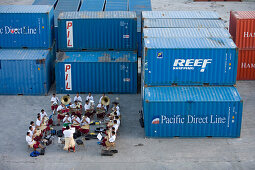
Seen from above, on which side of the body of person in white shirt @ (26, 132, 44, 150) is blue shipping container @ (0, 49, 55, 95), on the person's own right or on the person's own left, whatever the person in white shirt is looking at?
on the person's own left

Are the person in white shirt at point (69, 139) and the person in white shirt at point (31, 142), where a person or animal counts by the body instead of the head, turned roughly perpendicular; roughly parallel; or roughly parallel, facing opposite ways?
roughly perpendicular

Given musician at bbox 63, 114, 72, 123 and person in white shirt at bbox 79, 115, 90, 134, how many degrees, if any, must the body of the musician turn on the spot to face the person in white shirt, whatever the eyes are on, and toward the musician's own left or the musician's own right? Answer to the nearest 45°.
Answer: approximately 45° to the musician's own left

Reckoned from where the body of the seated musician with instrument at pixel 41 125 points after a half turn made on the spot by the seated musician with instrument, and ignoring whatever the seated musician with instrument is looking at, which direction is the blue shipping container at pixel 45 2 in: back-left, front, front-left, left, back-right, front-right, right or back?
front-right

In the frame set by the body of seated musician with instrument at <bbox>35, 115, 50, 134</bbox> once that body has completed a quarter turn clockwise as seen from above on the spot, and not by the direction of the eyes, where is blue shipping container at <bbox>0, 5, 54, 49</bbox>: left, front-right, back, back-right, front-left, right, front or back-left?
back-right

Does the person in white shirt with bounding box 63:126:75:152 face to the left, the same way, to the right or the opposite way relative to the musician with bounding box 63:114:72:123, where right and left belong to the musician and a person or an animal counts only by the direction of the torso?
the opposite way

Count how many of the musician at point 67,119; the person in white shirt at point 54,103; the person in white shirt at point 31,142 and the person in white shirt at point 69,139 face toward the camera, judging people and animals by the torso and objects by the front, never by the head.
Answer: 2

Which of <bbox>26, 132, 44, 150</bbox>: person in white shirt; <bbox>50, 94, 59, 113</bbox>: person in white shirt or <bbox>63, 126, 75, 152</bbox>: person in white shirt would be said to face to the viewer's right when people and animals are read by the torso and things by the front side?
<bbox>26, 132, 44, 150</bbox>: person in white shirt

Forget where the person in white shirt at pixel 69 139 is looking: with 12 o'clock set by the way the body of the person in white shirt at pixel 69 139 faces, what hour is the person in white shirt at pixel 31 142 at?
the person in white shirt at pixel 31 142 is roughly at 9 o'clock from the person in white shirt at pixel 69 139.

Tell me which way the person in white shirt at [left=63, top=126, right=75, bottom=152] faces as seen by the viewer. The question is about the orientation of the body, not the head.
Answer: away from the camera

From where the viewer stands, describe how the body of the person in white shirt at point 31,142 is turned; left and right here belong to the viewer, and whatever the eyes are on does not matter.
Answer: facing to the right of the viewer

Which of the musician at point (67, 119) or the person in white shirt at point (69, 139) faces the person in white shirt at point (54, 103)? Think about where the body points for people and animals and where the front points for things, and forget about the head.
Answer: the person in white shirt at point (69, 139)

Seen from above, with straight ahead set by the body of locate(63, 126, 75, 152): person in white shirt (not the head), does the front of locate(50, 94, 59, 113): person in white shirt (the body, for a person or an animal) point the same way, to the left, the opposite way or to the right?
the opposite way
